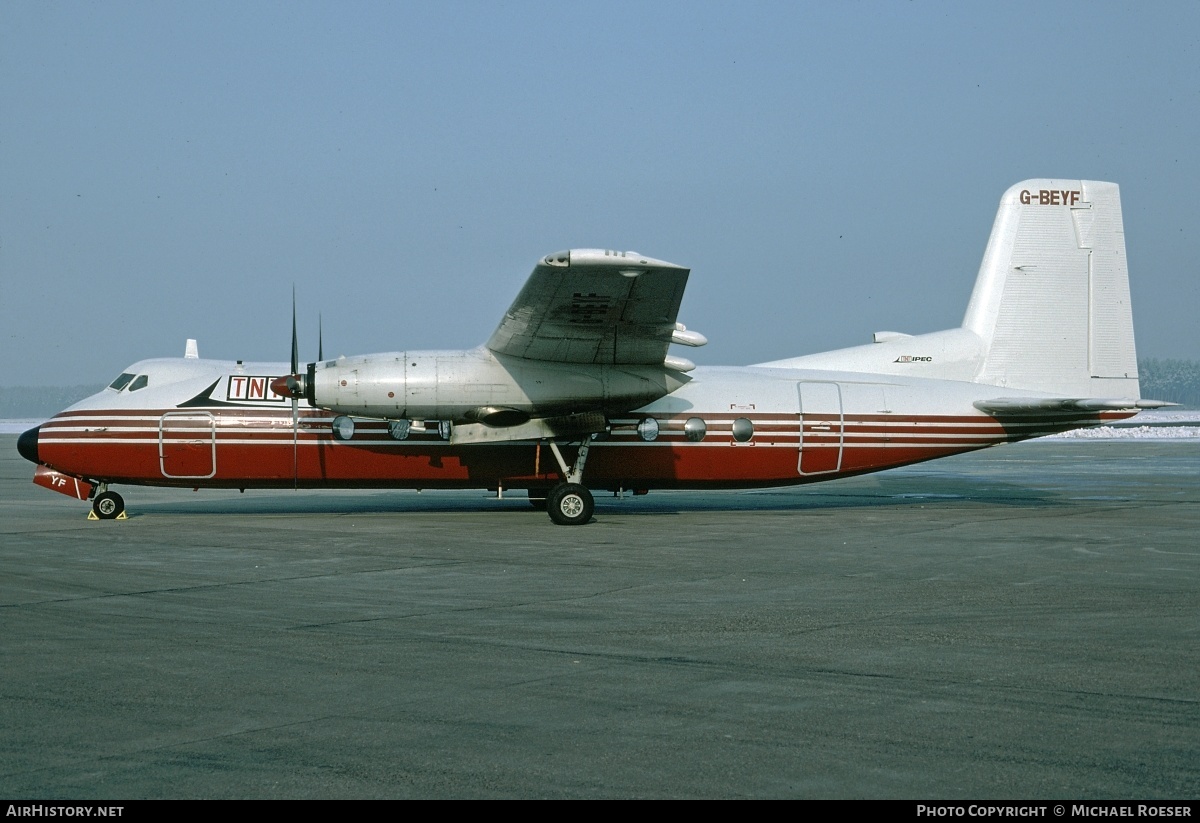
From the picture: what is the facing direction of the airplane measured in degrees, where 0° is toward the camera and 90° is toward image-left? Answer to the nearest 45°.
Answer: approximately 90°
